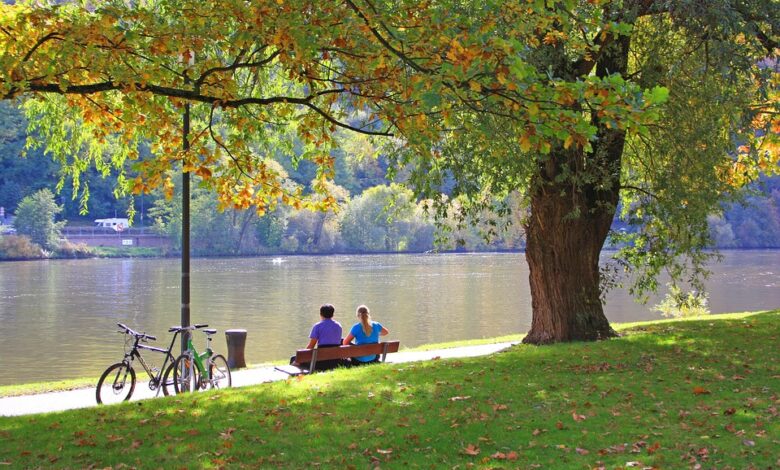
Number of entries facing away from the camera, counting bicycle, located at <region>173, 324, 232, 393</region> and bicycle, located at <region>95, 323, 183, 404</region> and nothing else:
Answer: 0

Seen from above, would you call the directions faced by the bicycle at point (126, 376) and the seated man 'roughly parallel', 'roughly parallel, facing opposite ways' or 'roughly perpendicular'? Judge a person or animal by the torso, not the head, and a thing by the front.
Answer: roughly perpendicular

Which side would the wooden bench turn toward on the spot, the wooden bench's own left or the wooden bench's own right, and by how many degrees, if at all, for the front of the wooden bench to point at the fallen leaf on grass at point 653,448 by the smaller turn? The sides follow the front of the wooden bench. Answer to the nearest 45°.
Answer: approximately 180°

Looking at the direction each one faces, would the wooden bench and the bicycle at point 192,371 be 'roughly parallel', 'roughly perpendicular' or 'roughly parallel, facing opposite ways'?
roughly perpendicular

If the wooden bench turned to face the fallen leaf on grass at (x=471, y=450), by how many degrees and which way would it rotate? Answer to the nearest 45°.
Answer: approximately 135° to its left

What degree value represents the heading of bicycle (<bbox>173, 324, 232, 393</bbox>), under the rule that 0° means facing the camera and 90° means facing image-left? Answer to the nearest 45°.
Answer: approximately 45°

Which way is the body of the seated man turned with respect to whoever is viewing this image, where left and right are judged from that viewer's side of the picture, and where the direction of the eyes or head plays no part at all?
facing away from the viewer and to the left of the viewer

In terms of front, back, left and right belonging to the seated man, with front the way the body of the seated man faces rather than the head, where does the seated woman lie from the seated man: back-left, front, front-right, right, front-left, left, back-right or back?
right

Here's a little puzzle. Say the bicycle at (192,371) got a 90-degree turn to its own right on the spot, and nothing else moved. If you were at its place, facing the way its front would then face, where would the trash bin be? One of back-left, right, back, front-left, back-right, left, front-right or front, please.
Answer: front-right

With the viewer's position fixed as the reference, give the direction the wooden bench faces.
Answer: facing away from the viewer and to the left of the viewer
